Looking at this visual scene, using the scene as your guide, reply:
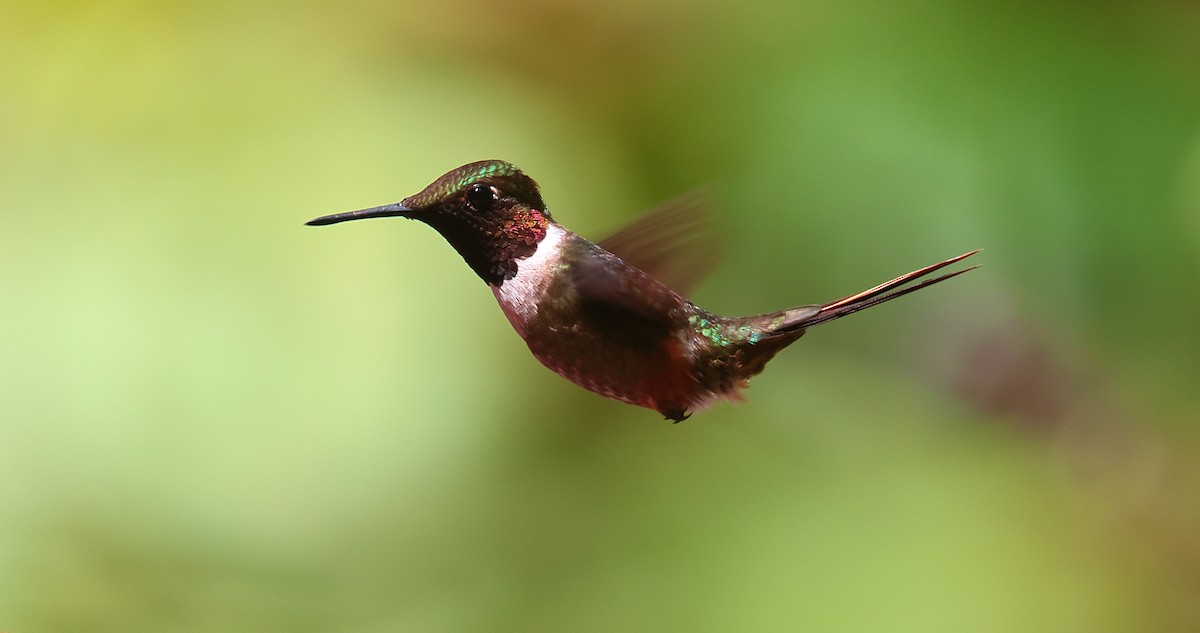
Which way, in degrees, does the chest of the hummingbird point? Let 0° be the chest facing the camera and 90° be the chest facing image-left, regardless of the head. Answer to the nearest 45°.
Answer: approximately 90°
